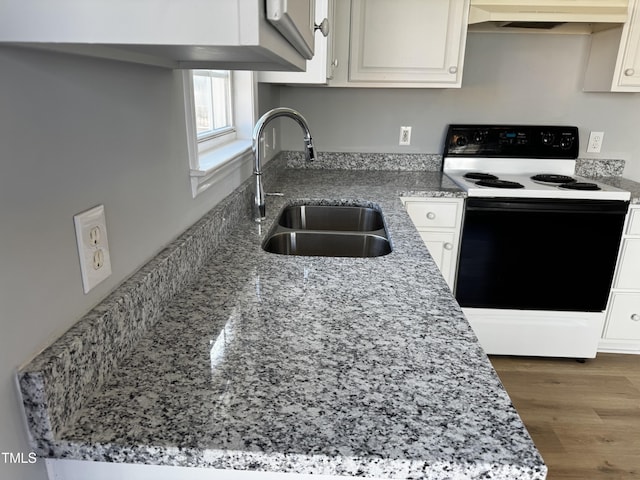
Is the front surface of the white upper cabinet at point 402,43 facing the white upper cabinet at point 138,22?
yes

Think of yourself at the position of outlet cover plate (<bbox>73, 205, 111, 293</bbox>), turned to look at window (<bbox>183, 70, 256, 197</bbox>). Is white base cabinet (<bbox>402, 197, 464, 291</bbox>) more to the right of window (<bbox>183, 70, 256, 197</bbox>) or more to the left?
right

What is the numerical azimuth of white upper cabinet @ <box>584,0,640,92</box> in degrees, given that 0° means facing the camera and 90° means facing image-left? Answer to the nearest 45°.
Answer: approximately 0°

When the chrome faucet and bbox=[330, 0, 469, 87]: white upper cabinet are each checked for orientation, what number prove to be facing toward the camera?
1

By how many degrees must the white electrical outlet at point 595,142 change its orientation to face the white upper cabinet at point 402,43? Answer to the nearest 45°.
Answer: approximately 45° to its right

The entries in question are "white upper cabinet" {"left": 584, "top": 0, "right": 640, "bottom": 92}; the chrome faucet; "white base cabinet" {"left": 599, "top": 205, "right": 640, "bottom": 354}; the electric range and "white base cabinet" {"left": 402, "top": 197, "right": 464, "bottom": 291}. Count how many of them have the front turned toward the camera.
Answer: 4

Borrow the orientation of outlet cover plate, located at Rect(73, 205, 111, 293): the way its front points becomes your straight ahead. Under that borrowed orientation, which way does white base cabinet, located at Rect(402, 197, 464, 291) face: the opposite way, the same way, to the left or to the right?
to the right
